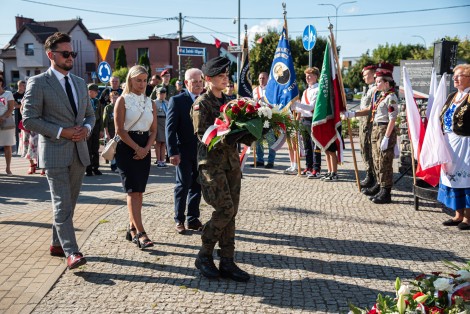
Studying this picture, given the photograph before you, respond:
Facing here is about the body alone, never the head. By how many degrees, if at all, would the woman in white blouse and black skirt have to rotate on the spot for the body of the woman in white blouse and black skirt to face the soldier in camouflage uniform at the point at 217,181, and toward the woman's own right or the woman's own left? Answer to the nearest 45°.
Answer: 0° — they already face them

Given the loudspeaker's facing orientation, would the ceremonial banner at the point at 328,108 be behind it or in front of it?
in front

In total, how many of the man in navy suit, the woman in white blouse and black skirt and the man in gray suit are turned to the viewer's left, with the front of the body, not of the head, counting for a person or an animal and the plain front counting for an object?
0

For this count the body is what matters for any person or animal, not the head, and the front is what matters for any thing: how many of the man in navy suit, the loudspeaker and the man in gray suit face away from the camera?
0

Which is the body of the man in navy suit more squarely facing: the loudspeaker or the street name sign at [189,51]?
the loudspeaker

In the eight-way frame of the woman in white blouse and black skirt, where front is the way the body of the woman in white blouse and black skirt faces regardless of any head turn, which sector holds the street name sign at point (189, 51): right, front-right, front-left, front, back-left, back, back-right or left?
back-left

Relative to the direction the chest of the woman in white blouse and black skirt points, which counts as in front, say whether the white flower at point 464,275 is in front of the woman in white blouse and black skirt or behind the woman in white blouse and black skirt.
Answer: in front

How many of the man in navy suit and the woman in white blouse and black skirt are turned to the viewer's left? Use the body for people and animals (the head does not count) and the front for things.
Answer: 0

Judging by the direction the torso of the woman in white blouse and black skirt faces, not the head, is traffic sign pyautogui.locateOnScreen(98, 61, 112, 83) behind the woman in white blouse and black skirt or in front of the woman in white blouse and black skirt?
behind

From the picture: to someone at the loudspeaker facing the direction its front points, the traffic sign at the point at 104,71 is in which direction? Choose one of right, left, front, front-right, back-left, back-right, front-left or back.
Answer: front-right

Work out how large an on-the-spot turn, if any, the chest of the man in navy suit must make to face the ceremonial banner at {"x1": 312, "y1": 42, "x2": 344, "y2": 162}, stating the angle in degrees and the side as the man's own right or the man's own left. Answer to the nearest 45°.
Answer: approximately 90° to the man's own left

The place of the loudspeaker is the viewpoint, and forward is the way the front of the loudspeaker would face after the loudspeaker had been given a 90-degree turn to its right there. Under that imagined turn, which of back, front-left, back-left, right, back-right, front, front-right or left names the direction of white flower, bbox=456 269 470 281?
back-left

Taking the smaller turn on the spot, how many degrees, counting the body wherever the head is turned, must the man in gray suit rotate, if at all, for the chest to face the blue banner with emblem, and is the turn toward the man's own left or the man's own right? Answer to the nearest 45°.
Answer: approximately 90° to the man's own left

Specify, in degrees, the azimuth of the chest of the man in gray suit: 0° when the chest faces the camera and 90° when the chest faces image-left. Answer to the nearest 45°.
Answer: approximately 315°
